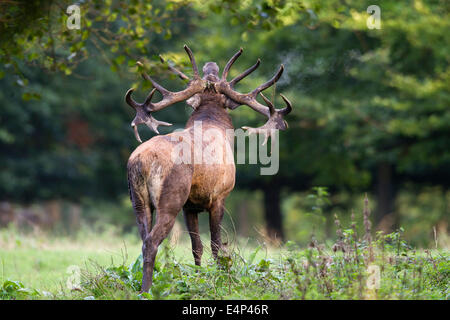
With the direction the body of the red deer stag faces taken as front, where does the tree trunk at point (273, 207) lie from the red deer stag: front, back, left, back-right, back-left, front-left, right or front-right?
front-left

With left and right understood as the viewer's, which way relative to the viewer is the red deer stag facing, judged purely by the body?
facing away from the viewer and to the right of the viewer
